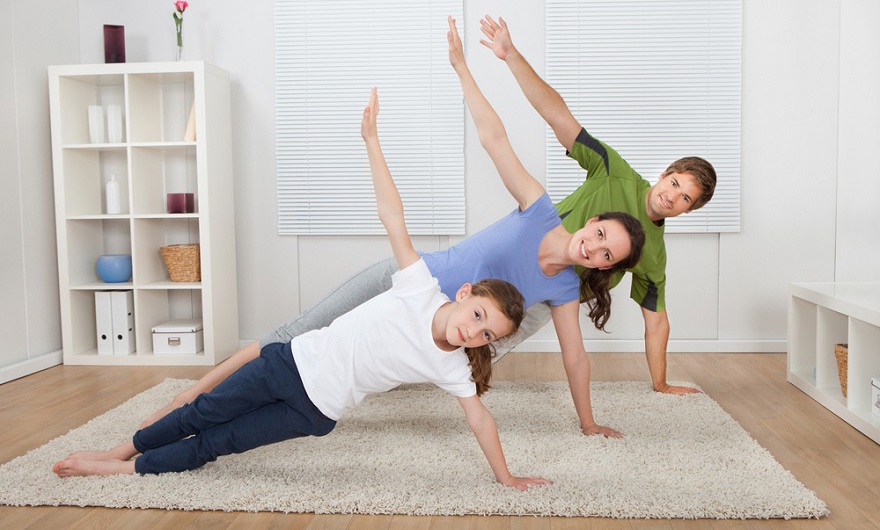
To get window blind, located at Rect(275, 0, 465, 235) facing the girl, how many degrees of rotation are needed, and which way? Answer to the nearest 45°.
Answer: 0° — it already faces them

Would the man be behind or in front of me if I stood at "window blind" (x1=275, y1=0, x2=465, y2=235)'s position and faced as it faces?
in front

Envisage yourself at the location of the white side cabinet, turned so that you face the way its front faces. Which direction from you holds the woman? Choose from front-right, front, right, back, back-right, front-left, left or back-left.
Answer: front

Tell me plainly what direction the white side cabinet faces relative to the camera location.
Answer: facing the viewer and to the left of the viewer

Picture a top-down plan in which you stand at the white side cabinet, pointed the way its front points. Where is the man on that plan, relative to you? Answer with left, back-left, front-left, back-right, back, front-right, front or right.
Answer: front

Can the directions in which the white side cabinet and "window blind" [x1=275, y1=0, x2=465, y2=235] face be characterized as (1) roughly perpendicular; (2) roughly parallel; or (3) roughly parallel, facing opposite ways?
roughly perpendicular

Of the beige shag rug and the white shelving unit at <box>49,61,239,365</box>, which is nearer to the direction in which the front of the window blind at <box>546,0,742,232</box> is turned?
the beige shag rug

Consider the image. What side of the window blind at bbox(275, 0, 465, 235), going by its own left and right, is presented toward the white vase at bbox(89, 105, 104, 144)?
right

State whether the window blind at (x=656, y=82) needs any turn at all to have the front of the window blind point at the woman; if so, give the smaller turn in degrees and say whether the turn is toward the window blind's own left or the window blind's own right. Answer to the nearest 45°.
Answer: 0° — it already faces them

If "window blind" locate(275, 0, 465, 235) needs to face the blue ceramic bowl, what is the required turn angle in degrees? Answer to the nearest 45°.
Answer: approximately 90° to its right

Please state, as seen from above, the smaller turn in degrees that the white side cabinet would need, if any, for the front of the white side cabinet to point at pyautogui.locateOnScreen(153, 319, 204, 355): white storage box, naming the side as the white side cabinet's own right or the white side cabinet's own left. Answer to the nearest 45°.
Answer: approximately 45° to the white side cabinet's own right

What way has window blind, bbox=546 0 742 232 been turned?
toward the camera

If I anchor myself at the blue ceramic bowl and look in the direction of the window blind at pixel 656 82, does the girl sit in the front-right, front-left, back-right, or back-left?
front-right

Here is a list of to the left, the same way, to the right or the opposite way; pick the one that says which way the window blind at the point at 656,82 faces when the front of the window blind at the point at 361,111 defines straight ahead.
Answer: the same way

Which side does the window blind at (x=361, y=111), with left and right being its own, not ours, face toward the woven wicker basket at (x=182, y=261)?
right

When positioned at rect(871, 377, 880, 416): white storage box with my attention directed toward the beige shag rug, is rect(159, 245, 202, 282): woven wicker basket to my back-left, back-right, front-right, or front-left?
front-right

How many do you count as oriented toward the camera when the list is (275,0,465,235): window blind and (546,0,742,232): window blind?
2

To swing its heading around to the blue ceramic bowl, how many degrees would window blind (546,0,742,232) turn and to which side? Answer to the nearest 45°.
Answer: approximately 90° to its right

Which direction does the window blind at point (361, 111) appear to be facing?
toward the camera
